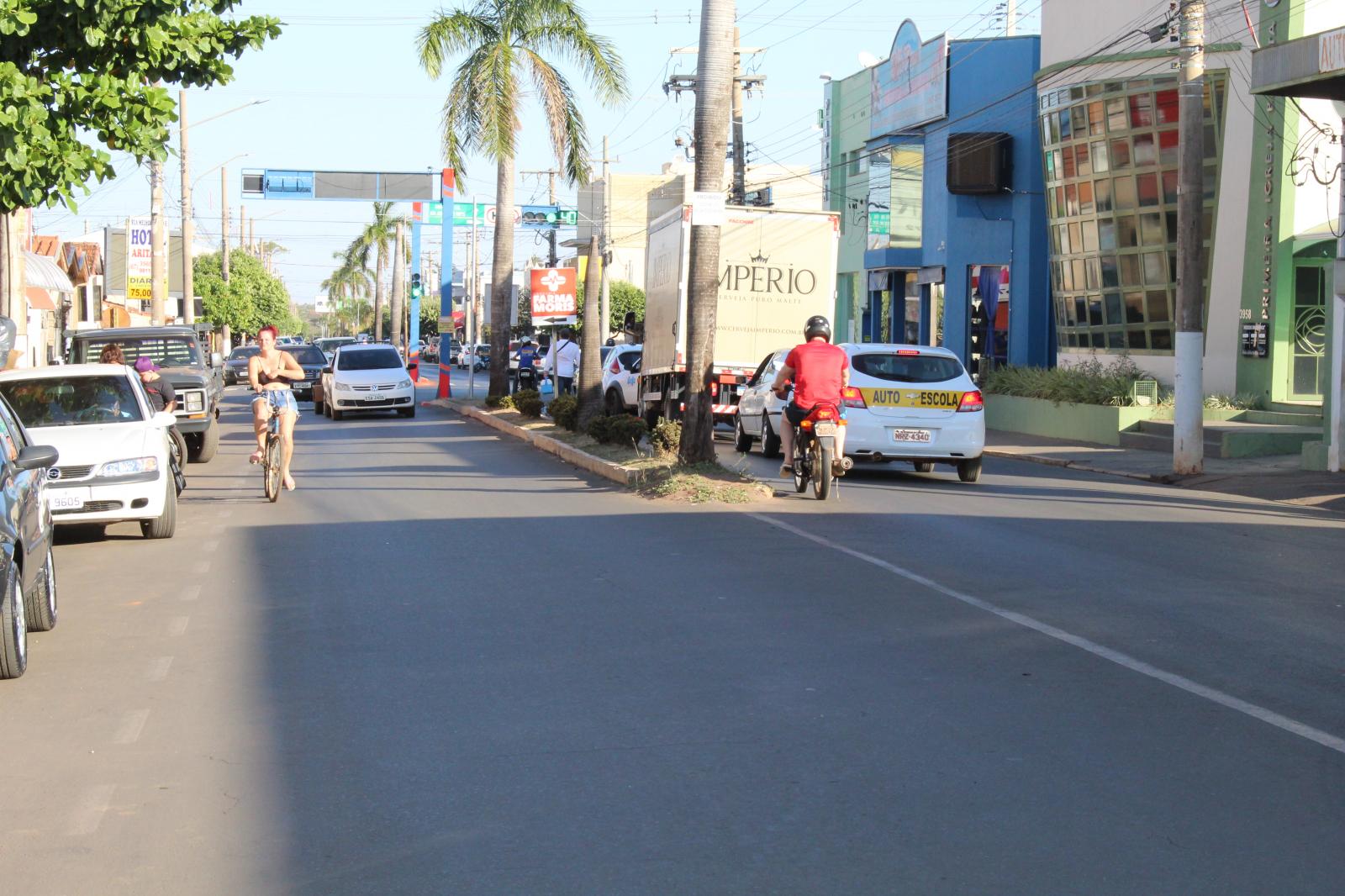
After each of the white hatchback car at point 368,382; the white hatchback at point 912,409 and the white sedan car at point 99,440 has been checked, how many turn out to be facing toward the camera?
2

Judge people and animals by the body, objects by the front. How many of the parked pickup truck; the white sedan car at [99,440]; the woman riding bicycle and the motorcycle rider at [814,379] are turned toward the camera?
3

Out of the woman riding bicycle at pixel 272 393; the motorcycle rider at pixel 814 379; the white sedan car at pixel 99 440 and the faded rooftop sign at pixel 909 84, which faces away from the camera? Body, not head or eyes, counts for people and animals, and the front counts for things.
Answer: the motorcycle rider

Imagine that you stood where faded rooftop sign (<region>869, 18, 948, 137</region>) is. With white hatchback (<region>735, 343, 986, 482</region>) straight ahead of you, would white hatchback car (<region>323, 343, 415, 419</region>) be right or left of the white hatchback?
right

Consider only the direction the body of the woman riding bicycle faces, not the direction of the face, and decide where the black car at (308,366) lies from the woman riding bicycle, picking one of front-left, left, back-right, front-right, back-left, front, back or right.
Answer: back

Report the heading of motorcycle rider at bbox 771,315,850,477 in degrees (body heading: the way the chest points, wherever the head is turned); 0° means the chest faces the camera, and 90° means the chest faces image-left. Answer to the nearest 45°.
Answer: approximately 180°

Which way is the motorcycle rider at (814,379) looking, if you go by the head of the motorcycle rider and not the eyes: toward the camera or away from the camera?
away from the camera

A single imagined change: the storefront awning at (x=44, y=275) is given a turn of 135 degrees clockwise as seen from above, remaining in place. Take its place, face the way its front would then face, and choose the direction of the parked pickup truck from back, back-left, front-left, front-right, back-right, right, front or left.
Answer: left

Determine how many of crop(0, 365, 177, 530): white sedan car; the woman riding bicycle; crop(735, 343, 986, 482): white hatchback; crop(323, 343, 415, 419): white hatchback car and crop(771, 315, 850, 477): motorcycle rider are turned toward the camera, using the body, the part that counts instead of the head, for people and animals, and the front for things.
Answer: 3

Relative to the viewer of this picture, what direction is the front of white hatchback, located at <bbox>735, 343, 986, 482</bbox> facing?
facing away from the viewer and to the left of the viewer
